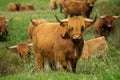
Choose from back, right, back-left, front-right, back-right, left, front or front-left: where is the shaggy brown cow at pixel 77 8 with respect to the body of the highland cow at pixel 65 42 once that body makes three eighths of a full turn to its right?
right
